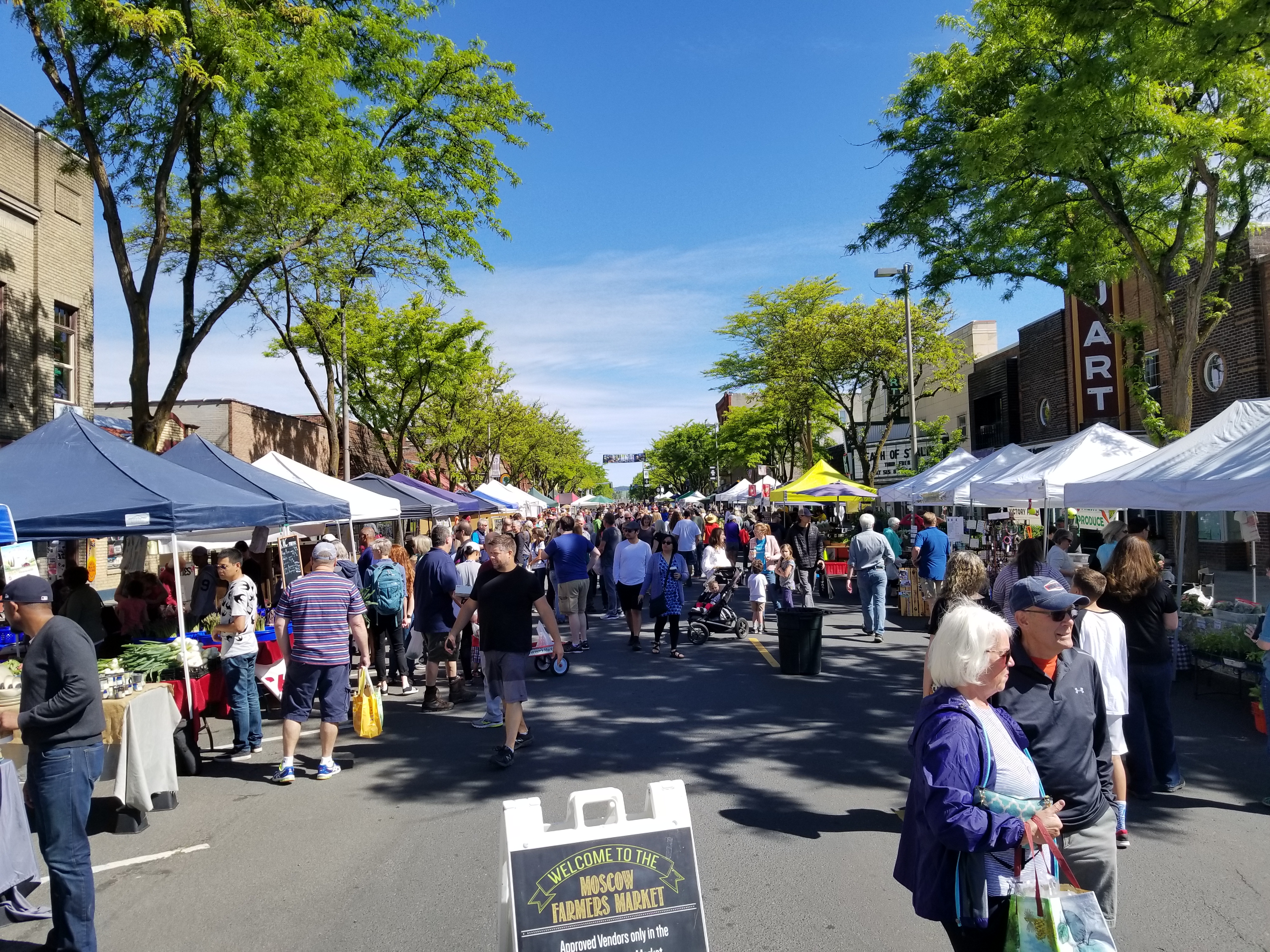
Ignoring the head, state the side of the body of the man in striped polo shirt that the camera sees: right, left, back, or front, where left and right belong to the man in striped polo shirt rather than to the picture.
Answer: back

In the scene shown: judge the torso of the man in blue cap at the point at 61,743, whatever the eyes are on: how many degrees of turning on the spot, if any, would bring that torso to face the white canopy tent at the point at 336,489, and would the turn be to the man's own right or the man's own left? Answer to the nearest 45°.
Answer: approximately 90° to the man's own right

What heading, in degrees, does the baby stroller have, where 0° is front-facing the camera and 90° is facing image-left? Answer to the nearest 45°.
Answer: approximately 45°

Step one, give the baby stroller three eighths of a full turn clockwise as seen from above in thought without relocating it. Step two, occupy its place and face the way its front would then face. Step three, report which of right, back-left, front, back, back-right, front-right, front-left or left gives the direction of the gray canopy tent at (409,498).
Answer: front-left

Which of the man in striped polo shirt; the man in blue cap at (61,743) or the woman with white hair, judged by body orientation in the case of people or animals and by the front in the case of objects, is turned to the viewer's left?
the man in blue cap

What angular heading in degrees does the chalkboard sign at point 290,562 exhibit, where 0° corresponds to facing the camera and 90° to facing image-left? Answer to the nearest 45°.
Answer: approximately 315°
